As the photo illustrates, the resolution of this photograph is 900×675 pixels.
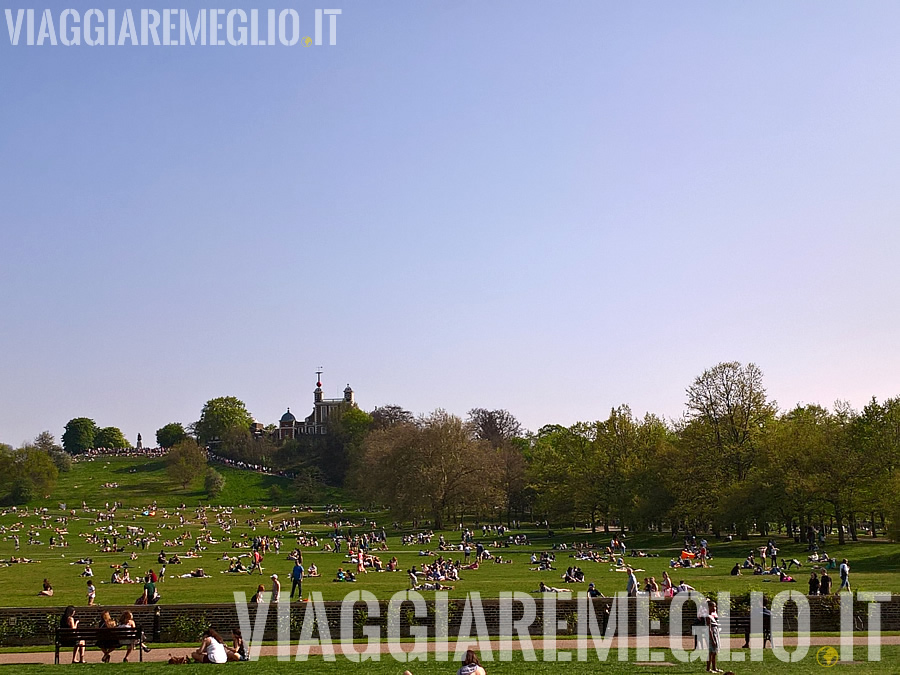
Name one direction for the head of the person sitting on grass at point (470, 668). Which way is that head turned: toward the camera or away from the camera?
away from the camera

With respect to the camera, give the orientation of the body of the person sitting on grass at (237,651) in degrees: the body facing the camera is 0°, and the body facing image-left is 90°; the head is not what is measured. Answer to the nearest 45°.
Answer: approximately 90°

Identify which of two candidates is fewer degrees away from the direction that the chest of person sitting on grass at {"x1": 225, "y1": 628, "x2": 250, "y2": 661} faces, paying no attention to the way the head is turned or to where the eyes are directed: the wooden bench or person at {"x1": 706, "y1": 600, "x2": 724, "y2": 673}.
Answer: the wooden bench

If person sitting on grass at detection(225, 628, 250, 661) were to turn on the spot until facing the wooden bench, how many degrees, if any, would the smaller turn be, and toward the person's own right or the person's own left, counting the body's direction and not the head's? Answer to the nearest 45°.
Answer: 0° — they already face it

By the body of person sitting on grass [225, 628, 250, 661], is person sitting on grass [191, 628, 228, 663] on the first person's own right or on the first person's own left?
on the first person's own left

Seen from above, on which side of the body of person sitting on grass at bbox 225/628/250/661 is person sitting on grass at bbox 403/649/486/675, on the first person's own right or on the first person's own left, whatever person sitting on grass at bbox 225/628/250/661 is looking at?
on the first person's own left
